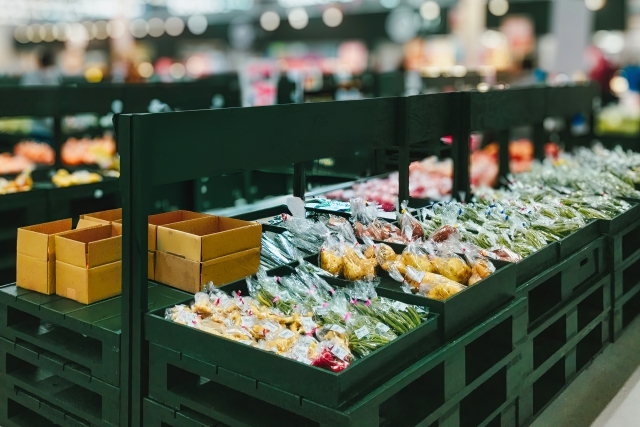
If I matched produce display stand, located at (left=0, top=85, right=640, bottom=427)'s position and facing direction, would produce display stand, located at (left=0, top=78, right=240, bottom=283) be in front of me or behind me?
behind

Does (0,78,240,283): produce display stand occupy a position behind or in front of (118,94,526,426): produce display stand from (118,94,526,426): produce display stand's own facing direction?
behind

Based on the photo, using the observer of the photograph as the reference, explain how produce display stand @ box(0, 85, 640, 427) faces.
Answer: facing the viewer and to the right of the viewer
